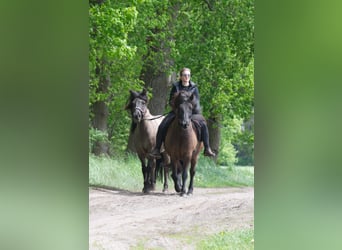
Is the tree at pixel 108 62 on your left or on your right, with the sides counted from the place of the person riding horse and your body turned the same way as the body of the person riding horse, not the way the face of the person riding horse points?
on your right

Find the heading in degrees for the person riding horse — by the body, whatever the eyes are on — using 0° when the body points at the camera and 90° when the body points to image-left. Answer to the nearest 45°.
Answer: approximately 0°
